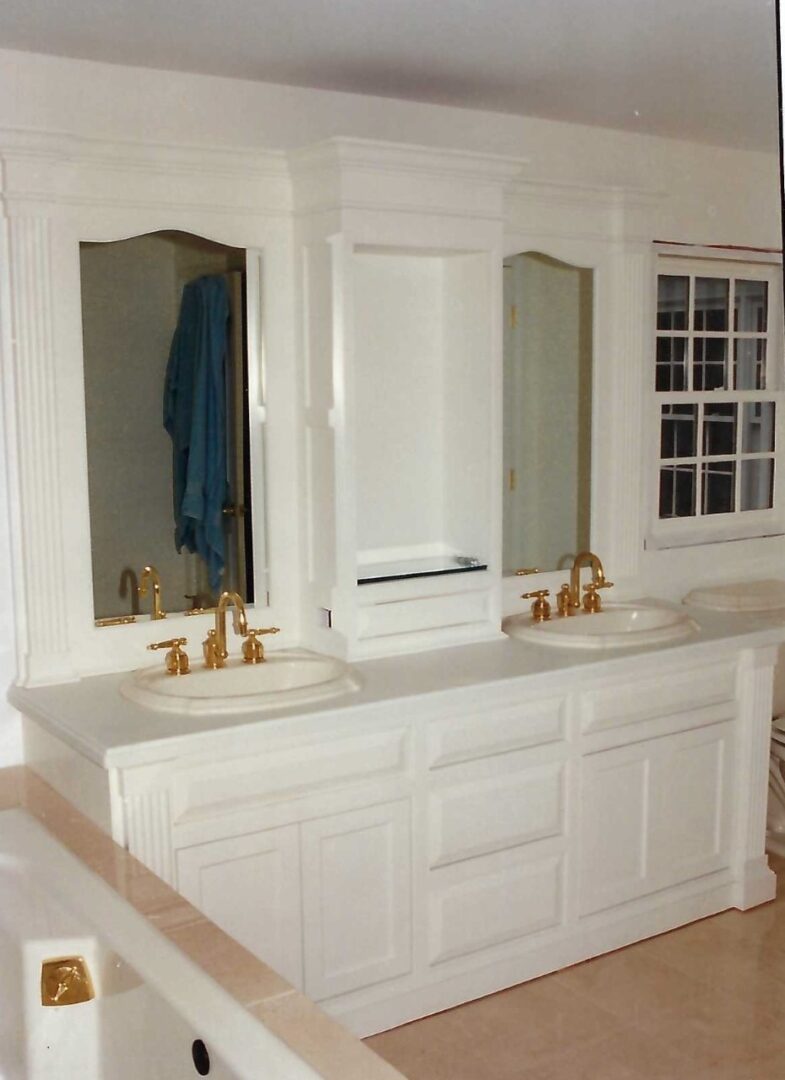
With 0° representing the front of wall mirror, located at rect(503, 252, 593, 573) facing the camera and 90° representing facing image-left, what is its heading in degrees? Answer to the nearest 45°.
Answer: approximately 315°

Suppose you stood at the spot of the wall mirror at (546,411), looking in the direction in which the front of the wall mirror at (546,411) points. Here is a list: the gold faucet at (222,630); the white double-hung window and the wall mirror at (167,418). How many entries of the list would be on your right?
2

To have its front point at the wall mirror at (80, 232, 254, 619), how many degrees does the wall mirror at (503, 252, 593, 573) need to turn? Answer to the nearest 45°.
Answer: approximately 90° to its right

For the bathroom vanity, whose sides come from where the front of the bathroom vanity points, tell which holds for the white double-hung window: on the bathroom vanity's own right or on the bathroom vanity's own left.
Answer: on the bathroom vanity's own left

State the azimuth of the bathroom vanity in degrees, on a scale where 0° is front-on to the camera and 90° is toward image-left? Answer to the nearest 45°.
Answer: approximately 315°
